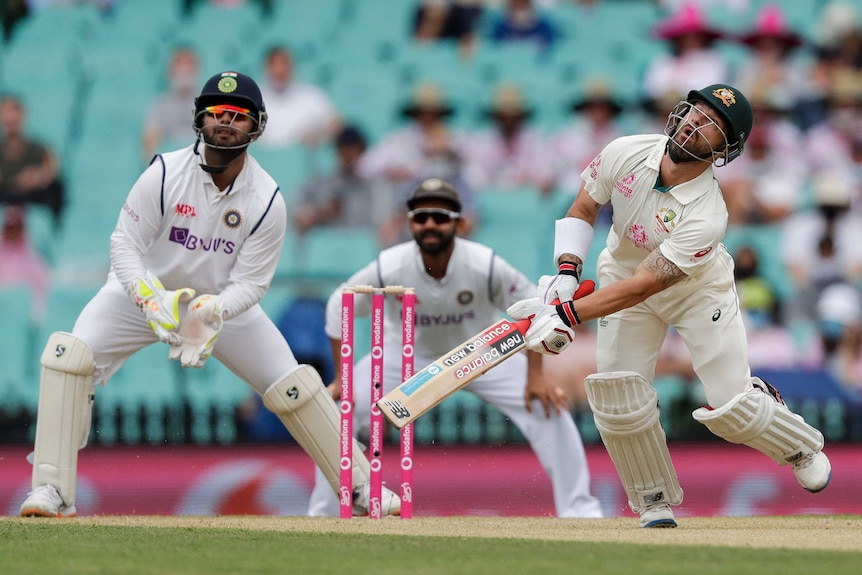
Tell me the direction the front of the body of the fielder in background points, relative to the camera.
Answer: toward the camera

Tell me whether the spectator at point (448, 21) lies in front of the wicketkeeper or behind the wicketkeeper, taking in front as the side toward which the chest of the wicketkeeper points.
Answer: behind

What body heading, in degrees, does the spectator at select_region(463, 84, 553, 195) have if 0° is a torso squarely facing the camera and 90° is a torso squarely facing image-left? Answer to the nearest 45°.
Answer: approximately 0°

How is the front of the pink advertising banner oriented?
toward the camera

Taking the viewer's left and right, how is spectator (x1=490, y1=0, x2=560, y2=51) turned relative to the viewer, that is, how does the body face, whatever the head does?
facing the viewer

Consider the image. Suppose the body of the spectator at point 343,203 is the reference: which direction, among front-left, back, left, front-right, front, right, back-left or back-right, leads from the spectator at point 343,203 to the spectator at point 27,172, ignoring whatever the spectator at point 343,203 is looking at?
right

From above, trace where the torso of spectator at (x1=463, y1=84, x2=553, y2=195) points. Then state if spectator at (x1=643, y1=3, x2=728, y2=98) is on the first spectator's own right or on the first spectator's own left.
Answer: on the first spectator's own left

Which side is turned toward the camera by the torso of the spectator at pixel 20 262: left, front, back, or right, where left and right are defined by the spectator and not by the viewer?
front
